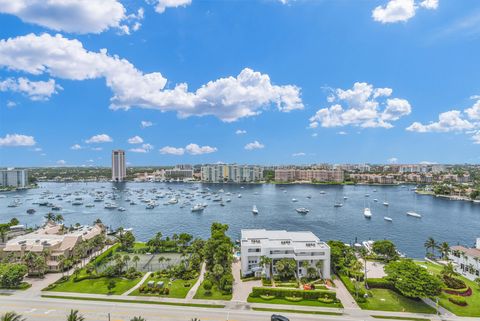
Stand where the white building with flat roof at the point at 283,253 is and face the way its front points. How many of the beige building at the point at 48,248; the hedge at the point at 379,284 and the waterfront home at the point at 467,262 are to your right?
1

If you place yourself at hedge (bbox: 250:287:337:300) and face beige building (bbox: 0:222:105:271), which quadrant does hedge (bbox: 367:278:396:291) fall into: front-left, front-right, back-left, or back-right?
back-right

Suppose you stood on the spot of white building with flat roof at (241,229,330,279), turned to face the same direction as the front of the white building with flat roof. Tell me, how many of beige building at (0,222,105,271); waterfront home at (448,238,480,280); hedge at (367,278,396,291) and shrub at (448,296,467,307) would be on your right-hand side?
1

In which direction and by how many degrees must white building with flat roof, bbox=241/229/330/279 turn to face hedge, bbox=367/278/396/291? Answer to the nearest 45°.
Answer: approximately 90° to its left

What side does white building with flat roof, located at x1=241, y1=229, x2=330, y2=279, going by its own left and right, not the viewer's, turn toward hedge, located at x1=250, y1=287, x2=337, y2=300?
front

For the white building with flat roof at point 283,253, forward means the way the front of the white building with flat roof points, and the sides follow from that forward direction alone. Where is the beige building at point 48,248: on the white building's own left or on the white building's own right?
on the white building's own right

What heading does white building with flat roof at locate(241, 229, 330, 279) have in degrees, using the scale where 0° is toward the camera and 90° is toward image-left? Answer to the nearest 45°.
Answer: approximately 0°

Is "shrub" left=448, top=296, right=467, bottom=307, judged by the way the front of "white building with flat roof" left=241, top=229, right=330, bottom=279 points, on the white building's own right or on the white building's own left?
on the white building's own left

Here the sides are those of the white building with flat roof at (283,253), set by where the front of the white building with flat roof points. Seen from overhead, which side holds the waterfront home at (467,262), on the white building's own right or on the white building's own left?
on the white building's own left
